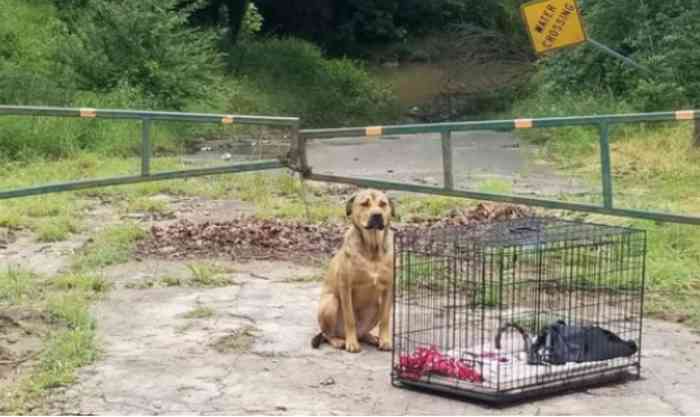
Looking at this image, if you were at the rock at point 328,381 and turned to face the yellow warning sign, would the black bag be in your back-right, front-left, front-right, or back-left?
front-right

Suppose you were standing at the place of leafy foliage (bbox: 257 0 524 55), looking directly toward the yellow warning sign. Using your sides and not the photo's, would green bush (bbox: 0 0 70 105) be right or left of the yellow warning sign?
right

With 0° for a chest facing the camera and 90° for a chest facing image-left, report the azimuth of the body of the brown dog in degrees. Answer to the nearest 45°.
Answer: approximately 315°

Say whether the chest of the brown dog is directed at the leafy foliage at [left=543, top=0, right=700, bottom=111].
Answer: no

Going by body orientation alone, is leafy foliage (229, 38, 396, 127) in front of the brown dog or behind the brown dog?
behind

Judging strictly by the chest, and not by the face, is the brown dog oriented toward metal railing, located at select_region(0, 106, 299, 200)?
no

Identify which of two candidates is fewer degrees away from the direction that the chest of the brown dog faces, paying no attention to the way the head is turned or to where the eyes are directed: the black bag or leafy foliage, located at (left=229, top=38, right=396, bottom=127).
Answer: the black bag

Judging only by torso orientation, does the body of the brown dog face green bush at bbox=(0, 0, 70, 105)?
no
